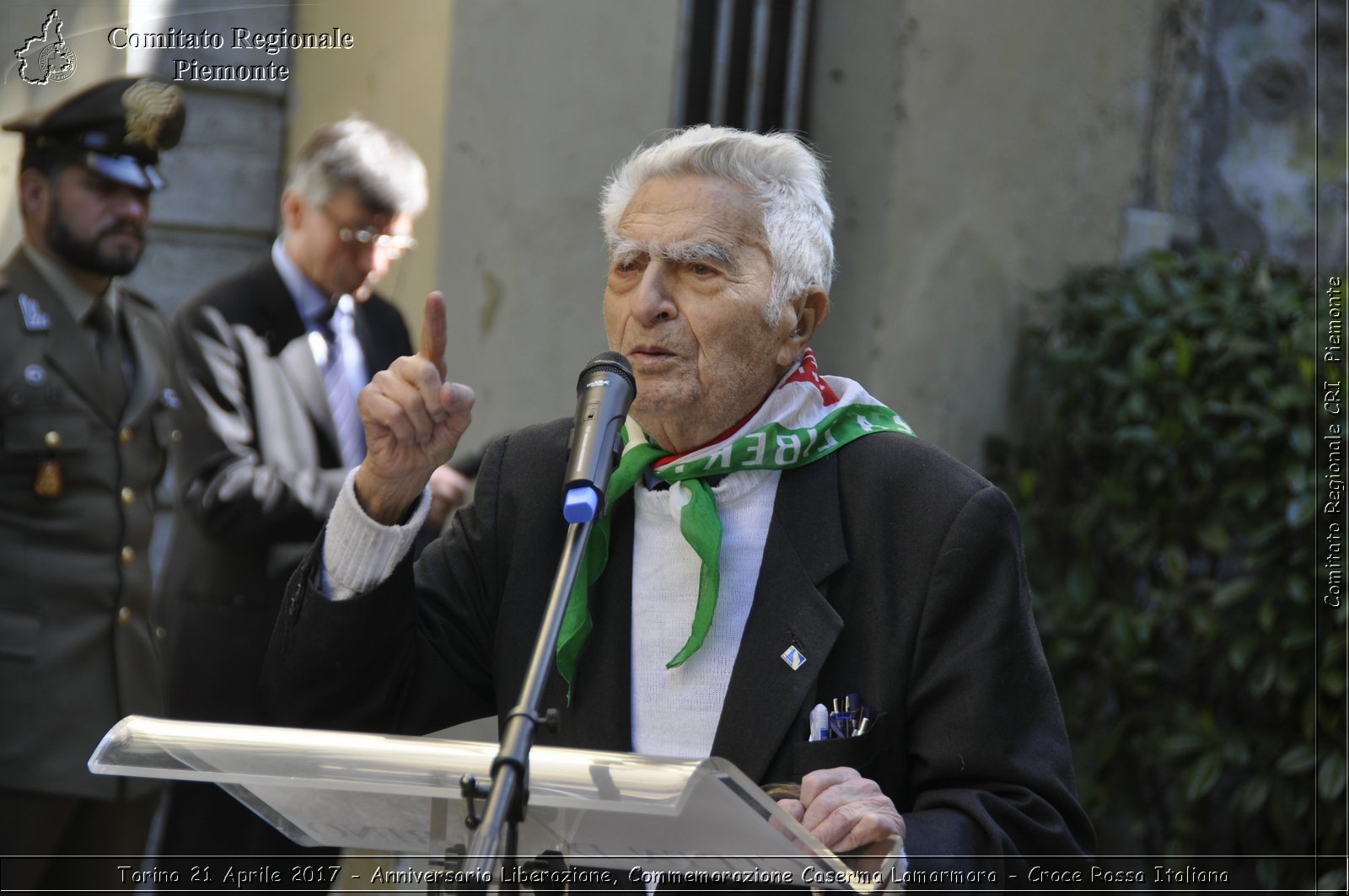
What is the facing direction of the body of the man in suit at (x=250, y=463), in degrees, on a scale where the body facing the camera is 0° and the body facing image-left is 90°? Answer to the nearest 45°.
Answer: approximately 315°

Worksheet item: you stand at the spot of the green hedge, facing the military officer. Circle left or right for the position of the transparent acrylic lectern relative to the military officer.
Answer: left

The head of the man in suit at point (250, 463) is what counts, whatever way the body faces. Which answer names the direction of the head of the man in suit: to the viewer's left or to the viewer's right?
to the viewer's right

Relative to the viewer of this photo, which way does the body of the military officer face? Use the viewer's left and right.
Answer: facing the viewer and to the right of the viewer

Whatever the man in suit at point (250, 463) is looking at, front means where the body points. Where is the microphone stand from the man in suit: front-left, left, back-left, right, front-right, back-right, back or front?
front-right

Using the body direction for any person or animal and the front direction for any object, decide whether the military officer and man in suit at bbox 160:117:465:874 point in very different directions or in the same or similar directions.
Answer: same or similar directions

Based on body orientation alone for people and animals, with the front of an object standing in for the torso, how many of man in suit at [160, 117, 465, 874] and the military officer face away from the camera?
0

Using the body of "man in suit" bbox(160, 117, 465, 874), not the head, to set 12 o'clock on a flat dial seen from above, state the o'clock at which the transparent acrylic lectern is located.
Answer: The transparent acrylic lectern is roughly at 1 o'clock from the man in suit.

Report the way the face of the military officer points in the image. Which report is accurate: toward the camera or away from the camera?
toward the camera

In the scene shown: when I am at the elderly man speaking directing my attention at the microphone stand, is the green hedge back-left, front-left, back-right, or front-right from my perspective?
back-left
